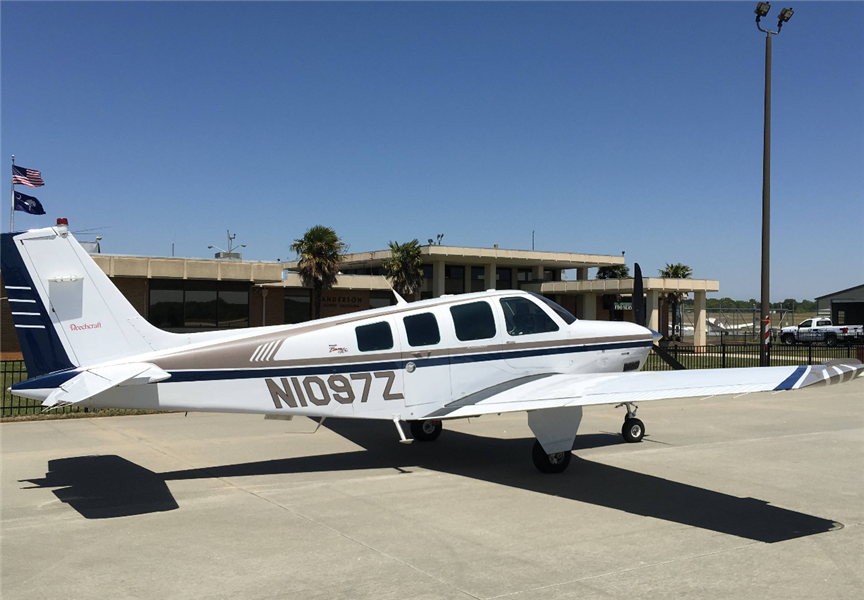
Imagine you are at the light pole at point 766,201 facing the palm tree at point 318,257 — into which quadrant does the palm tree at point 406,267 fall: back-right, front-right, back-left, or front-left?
front-right

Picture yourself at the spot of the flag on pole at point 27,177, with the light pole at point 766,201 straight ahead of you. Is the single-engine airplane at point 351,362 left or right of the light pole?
right

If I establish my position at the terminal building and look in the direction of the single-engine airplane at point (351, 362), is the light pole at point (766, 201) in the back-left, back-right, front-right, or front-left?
front-left

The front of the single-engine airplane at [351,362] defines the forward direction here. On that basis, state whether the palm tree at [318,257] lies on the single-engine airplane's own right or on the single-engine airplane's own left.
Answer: on the single-engine airplane's own left

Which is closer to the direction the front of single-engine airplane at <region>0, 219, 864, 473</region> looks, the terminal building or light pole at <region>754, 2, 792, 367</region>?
the light pole

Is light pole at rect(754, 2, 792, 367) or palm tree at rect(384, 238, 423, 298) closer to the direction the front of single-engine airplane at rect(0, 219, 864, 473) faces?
the light pole

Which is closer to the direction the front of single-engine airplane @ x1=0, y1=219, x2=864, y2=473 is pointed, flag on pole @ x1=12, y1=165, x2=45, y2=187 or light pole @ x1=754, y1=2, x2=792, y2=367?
the light pole

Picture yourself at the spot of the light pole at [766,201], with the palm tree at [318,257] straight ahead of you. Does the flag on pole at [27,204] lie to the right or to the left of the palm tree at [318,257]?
left

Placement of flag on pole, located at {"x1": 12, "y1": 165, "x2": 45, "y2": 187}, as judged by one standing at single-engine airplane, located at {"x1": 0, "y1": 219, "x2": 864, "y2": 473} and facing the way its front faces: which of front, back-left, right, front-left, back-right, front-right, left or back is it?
left

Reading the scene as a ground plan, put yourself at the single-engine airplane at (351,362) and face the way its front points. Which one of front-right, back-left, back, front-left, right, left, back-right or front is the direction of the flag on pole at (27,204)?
left

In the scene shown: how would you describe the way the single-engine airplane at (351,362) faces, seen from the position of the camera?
facing away from the viewer and to the right of the viewer

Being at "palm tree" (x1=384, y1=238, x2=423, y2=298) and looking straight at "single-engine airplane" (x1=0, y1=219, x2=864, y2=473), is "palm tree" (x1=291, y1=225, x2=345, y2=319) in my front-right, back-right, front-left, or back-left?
front-right

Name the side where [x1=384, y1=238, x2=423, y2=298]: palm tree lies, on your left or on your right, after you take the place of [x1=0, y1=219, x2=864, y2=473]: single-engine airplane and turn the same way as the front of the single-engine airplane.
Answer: on your left

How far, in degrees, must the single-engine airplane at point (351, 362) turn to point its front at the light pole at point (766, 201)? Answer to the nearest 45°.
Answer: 0° — it already faces it
